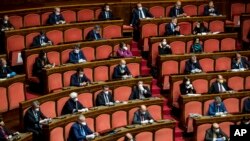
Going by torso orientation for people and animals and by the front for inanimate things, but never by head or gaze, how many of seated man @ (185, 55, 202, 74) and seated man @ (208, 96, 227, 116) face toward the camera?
2

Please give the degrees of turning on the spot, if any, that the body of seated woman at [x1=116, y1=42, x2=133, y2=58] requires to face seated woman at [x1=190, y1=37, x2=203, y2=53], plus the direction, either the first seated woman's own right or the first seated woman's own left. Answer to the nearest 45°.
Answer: approximately 45° to the first seated woman's own left

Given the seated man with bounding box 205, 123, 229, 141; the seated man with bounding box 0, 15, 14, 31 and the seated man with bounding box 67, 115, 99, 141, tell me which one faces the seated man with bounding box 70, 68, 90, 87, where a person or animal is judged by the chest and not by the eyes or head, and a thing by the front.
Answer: the seated man with bounding box 0, 15, 14, 31

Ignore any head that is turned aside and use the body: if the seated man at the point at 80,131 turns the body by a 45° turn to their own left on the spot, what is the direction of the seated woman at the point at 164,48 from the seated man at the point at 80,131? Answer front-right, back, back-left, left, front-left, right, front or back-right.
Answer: front-left

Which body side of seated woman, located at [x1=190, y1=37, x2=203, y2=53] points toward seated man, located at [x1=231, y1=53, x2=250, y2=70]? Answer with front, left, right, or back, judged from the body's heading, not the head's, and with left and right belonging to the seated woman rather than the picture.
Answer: left

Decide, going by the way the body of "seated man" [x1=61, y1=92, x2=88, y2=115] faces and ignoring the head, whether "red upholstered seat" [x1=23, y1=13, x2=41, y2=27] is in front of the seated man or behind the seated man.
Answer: behind

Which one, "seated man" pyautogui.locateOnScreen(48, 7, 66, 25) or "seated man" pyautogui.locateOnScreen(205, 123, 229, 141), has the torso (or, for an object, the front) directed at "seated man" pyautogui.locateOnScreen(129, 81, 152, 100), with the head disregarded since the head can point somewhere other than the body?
"seated man" pyautogui.locateOnScreen(48, 7, 66, 25)

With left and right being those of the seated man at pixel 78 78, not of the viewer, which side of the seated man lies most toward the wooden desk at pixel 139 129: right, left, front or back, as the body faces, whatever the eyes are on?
front

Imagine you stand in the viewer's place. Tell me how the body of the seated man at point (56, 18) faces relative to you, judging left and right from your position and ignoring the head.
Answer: facing the viewer and to the right of the viewer

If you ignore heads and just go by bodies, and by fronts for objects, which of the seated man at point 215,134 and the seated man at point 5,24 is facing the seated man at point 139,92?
the seated man at point 5,24

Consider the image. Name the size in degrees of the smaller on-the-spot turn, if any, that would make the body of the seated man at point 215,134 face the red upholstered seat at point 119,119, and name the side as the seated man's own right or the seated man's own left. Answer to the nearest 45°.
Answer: approximately 90° to the seated man's own right
